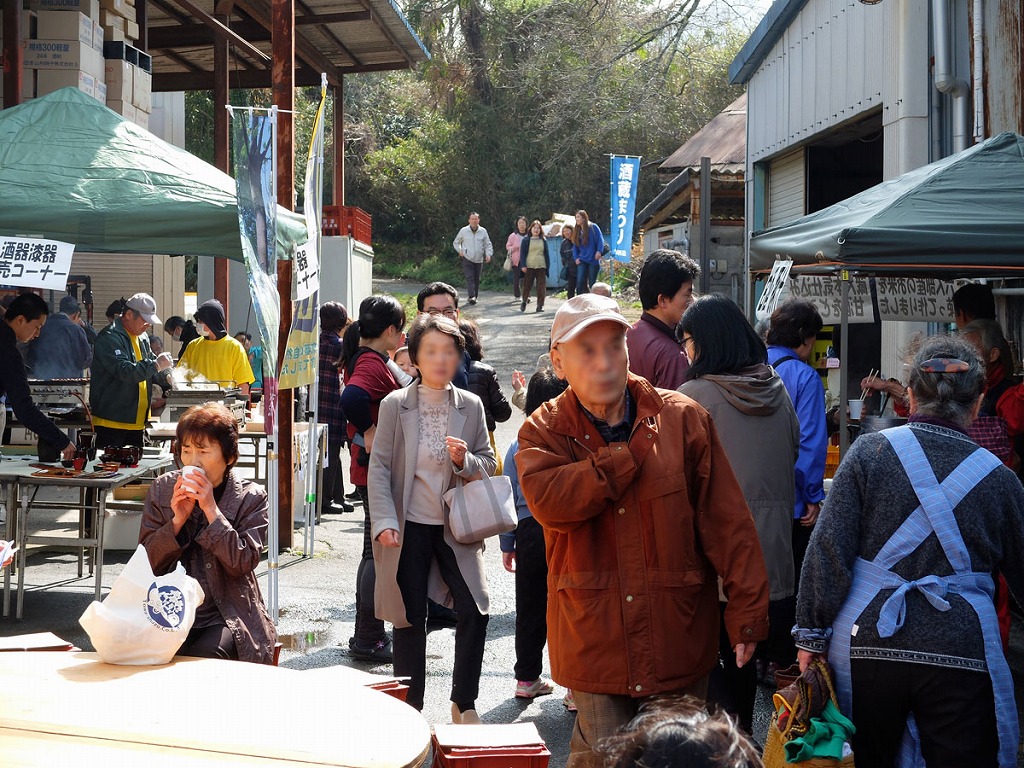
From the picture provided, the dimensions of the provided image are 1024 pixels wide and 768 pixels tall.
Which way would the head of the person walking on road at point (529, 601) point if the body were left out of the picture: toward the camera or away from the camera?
away from the camera

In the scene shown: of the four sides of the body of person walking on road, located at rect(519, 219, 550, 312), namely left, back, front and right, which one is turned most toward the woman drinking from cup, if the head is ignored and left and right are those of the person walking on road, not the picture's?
front

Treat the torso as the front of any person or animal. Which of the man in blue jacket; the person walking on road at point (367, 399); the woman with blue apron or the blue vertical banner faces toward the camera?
the blue vertical banner

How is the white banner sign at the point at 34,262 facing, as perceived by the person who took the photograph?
facing the viewer

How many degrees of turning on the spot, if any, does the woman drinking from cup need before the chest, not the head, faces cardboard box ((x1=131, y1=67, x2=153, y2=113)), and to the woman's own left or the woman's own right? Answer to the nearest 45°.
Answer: approximately 135° to the woman's own right

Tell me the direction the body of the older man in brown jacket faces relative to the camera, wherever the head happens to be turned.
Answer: toward the camera

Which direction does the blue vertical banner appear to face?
toward the camera

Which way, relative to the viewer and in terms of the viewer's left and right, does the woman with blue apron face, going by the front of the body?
facing away from the viewer

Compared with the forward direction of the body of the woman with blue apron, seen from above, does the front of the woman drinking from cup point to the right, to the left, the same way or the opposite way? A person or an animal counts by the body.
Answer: the opposite way

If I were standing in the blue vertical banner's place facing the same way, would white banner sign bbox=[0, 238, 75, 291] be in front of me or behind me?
in front

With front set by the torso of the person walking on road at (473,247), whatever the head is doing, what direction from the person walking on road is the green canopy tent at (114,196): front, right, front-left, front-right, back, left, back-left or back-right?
front

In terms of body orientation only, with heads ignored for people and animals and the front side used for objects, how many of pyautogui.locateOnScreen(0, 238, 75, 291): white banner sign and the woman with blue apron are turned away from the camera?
1

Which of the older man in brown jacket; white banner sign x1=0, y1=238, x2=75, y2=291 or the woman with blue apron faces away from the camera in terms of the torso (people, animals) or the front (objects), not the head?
the woman with blue apron

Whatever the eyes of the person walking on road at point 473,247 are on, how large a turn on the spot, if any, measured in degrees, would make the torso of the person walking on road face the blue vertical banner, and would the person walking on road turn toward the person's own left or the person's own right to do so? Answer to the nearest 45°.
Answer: approximately 45° to the person's own left
